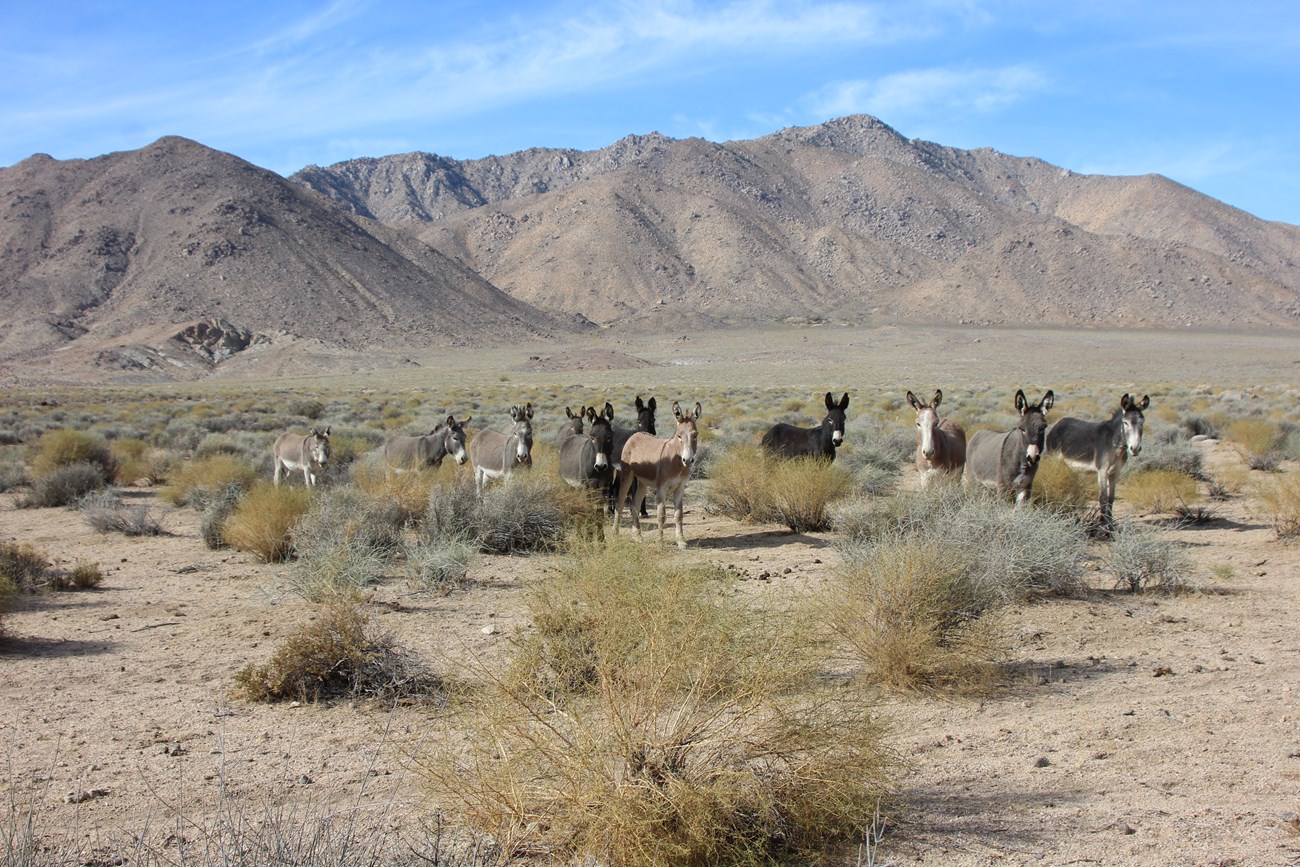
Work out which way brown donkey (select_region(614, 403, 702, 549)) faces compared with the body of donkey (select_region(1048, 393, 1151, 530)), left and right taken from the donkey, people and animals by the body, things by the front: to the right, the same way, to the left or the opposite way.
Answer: the same way

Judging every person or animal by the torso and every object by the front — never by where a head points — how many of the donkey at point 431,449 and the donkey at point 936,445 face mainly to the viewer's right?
1

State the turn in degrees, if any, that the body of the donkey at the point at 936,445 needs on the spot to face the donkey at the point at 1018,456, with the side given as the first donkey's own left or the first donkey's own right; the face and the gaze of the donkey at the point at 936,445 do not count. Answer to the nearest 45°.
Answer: approximately 90° to the first donkey's own left

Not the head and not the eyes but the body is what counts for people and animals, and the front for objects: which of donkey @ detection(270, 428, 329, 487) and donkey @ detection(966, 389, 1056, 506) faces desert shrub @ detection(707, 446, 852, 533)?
donkey @ detection(270, 428, 329, 487)

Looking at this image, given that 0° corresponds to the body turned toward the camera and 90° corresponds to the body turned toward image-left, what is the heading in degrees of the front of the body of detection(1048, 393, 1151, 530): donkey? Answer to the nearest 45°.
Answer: approximately 315°

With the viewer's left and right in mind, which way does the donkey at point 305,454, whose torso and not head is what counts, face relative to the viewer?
facing the viewer and to the right of the viewer

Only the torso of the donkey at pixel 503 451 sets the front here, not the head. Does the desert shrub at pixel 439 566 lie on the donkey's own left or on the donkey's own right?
on the donkey's own right

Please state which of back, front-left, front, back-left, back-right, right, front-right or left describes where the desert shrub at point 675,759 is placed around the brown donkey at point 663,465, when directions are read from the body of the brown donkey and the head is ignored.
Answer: front-right

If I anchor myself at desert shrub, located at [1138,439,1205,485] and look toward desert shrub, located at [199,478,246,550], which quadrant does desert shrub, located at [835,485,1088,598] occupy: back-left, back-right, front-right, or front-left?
front-left

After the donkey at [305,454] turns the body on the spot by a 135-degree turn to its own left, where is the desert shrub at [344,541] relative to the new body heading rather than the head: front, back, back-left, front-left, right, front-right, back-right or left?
back

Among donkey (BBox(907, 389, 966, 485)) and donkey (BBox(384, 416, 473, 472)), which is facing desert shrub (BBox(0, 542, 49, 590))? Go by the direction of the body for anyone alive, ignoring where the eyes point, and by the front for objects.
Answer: donkey (BBox(907, 389, 966, 485))

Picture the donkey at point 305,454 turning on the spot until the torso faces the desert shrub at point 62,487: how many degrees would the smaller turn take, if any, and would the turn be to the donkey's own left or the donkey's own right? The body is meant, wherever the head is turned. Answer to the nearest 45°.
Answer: approximately 135° to the donkey's own right

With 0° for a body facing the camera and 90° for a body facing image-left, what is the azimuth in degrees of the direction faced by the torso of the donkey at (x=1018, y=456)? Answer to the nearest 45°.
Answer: approximately 315°

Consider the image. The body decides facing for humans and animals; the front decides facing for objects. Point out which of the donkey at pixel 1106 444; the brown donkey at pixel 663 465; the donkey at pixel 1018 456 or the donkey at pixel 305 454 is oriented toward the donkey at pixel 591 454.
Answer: the donkey at pixel 305 454

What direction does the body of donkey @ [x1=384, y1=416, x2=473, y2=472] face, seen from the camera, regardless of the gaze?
to the viewer's right

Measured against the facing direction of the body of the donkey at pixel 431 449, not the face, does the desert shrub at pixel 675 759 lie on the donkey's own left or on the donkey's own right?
on the donkey's own right

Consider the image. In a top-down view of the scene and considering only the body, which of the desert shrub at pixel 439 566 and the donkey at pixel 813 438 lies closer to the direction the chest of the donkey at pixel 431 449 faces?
the donkey
